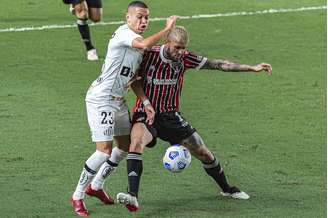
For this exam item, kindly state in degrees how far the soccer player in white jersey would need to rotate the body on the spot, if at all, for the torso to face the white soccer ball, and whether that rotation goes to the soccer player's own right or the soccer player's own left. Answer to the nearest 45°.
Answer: approximately 45° to the soccer player's own left

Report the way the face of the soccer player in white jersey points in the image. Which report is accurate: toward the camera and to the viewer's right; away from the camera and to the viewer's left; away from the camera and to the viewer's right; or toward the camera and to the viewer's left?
toward the camera and to the viewer's right

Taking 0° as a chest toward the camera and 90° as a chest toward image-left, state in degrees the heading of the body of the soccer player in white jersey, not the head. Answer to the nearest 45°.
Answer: approximately 315°
